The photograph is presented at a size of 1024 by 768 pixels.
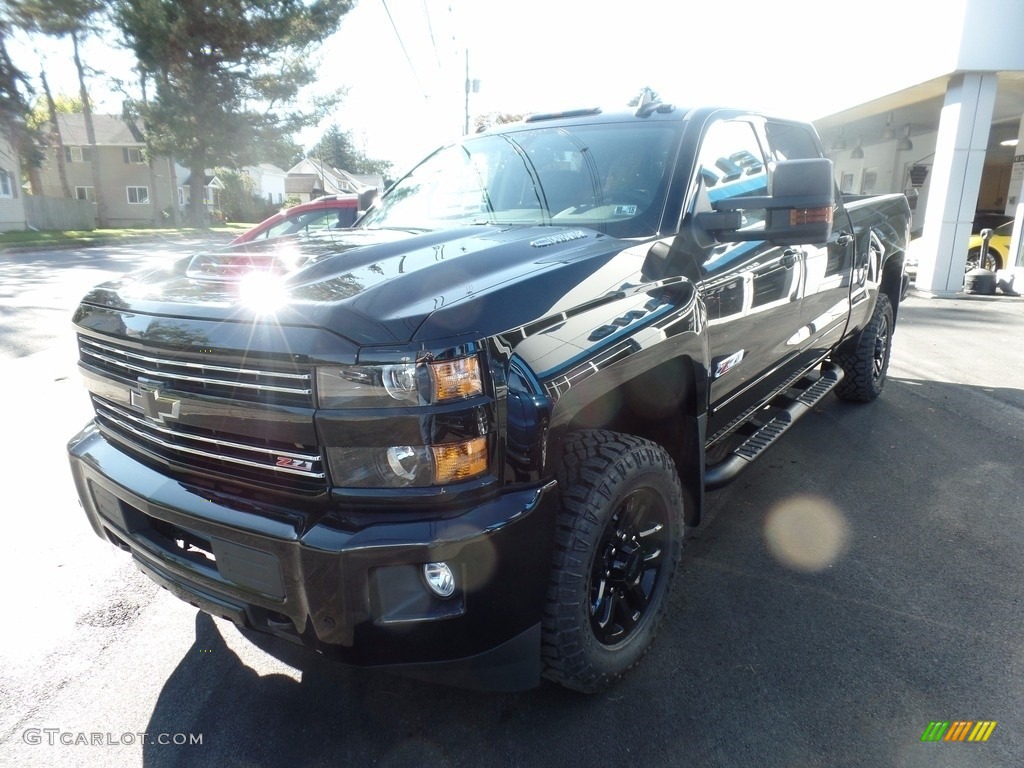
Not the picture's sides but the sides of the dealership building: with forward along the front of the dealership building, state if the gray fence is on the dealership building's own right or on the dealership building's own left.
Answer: on the dealership building's own right

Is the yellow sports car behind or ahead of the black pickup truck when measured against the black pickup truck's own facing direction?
behind

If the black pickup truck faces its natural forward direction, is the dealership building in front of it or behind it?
behind

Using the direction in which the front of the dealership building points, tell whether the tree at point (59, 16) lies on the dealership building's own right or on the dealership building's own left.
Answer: on the dealership building's own right

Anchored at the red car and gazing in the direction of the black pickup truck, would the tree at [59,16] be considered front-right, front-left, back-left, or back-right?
back-right

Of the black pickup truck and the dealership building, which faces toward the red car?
the dealership building

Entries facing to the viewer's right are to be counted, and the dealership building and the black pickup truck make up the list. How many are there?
0

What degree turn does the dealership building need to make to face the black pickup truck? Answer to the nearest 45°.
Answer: approximately 45° to its left

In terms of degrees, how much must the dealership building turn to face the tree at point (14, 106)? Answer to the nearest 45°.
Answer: approximately 45° to its right

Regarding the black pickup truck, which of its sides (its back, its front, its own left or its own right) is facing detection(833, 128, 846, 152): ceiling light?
back

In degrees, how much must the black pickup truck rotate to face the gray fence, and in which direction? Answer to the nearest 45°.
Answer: approximately 90° to its right

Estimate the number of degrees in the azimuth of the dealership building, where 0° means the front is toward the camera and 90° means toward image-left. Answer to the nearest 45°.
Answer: approximately 45°
